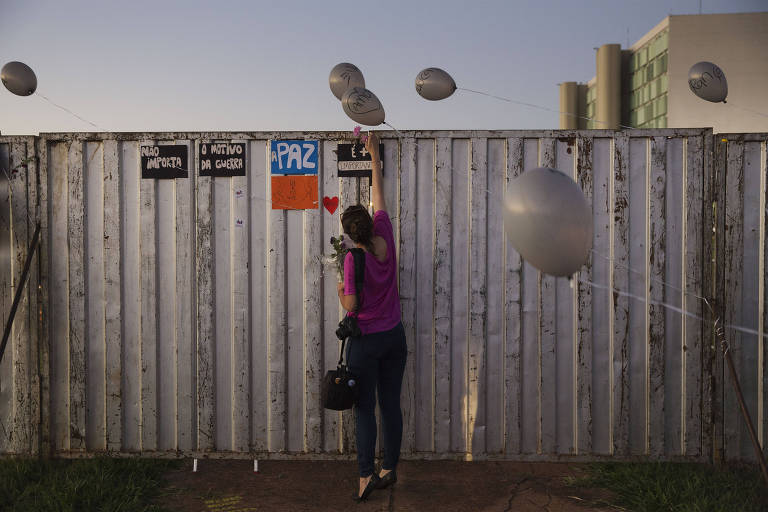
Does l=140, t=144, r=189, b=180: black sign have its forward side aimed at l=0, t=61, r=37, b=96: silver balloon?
no

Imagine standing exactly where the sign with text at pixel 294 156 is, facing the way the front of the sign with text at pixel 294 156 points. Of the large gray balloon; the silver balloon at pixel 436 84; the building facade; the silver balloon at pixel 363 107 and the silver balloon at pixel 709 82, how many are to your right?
0

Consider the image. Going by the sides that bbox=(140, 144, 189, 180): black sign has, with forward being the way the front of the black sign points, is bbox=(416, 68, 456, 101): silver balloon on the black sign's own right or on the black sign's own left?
on the black sign's own left

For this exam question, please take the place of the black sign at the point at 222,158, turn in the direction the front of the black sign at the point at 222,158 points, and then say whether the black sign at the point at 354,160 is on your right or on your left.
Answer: on your left

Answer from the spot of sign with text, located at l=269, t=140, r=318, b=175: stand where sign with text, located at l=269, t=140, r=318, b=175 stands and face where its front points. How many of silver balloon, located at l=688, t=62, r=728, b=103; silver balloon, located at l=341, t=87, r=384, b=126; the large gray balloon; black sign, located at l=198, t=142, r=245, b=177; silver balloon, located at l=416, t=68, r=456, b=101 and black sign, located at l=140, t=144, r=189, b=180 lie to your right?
2

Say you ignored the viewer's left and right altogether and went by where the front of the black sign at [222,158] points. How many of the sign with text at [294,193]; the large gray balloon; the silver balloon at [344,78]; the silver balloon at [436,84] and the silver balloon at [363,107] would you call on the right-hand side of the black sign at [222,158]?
0

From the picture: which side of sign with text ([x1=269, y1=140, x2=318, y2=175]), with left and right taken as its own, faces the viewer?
front

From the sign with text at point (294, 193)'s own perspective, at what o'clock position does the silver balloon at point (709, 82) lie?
The silver balloon is roughly at 9 o'clock from the sign with text.

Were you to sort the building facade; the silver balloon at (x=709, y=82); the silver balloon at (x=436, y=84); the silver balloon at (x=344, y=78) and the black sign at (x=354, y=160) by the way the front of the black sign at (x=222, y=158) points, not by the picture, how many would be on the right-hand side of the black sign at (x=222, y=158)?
0

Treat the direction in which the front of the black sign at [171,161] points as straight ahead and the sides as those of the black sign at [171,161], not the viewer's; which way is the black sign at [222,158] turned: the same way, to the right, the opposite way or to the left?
the same way

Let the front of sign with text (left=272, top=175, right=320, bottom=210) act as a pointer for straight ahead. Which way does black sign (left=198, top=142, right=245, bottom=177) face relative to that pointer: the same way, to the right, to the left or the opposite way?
the same way

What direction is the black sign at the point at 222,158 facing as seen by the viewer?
toward the camera

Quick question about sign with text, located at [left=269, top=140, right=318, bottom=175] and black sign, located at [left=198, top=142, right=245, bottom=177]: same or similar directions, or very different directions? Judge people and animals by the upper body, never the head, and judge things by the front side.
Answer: same or similar directions

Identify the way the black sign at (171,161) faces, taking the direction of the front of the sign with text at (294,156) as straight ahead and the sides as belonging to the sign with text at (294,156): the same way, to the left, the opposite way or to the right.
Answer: the same way

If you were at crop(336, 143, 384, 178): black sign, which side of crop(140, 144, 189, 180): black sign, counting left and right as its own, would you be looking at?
left

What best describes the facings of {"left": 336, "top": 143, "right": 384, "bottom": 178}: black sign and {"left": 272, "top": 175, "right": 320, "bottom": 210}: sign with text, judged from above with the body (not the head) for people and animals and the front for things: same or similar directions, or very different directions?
same or similar directions

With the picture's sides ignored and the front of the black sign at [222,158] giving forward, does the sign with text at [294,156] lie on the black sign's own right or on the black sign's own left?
on the black sign's own left
